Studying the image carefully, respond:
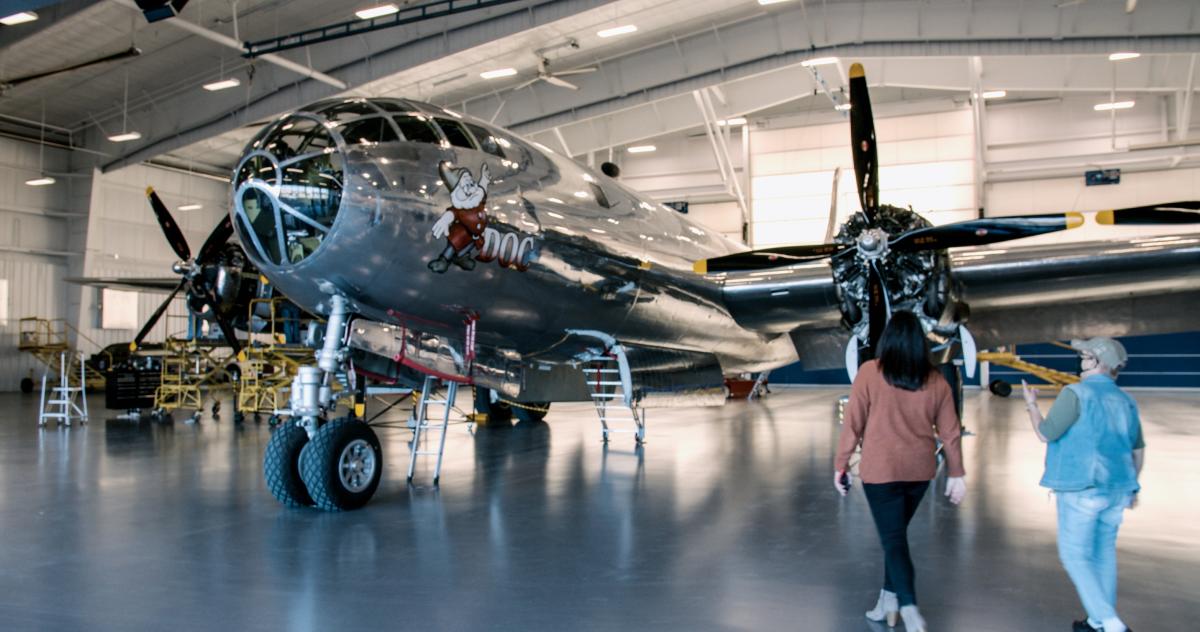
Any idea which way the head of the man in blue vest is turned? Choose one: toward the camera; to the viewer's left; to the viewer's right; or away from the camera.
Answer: to the viewer's left

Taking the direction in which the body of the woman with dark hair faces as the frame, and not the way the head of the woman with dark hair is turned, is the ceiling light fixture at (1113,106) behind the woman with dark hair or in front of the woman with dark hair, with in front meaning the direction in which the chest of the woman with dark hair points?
in front

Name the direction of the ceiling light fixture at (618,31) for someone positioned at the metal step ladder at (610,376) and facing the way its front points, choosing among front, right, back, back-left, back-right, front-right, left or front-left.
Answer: back

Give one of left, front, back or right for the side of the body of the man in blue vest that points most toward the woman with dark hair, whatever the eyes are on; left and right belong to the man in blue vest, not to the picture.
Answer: left

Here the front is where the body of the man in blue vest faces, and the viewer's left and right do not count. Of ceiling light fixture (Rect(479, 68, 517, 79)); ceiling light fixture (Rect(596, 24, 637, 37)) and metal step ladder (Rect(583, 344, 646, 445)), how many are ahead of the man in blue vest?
3

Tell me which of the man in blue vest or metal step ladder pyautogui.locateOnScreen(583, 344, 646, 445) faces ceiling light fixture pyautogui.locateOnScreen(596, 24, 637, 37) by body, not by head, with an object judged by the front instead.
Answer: the man in blue vest

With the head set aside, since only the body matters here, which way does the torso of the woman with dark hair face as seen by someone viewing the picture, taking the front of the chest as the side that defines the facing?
away from the camera

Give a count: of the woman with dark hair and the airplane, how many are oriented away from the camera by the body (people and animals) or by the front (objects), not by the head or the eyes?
1

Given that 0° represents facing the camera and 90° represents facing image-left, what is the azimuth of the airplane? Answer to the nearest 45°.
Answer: approximately 45°

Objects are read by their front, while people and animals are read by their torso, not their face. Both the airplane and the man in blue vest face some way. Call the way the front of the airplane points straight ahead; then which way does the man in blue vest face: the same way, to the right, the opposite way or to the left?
to the right

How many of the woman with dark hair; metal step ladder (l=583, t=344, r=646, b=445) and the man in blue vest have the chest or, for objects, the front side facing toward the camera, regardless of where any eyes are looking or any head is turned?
1

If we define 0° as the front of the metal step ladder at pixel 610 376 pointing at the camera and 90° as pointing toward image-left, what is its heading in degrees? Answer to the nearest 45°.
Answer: approximately 0°

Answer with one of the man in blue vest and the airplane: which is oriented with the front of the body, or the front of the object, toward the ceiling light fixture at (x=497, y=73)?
the man in blue vest

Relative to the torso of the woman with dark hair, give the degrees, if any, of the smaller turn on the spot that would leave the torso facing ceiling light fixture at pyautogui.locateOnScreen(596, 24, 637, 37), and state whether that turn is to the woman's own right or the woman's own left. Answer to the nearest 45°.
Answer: approximately 45° to the woman's own left

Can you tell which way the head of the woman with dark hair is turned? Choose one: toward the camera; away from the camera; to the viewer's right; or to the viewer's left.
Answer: away from the camera

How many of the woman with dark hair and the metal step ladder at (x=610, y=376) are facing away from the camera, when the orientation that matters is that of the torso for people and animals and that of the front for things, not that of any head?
1
